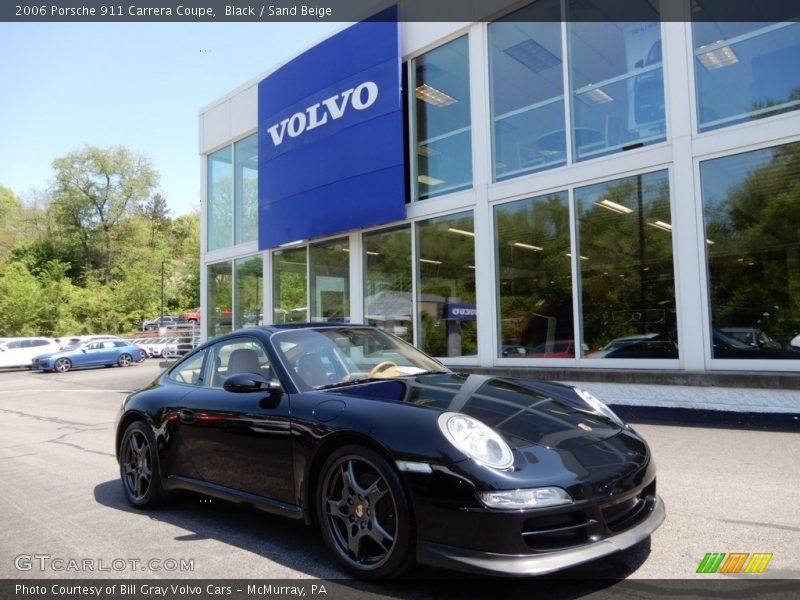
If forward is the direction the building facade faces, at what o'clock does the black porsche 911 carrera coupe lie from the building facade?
The black porsche 911 carrera coupe is roughly at 11 o'clock from the building facade.

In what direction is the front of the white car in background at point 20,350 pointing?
to the viewer's left

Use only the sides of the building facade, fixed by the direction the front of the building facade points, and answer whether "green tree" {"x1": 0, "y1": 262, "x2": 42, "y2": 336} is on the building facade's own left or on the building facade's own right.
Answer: on the building facade's own right

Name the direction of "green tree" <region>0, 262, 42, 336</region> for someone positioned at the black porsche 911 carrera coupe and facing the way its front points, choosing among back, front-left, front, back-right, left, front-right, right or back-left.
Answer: back

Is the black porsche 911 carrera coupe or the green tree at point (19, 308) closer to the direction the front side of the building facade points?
the black porsche 911 carrera coupe

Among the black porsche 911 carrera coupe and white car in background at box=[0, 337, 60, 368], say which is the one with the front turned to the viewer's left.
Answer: the white car in background

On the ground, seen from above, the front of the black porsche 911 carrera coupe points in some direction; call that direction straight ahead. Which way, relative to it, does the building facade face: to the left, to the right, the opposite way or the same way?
to the right

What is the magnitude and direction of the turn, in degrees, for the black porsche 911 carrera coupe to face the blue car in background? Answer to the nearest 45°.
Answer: approximately 180°

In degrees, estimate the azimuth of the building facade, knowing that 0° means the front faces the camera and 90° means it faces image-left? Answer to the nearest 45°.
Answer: approximately 45°

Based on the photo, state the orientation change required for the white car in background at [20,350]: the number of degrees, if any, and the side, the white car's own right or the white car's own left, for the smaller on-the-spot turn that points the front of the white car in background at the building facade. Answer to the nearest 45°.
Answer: approximately 90° to the white car's own left

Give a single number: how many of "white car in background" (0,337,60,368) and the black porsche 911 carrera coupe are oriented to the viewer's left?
1

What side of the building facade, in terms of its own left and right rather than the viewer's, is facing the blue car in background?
right

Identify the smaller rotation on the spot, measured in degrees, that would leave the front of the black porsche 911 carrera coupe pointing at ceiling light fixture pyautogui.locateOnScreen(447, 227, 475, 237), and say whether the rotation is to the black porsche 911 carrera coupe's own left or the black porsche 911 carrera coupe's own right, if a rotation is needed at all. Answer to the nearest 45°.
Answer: approximately 135° to the black porsche 911 carrera coupe's own left
